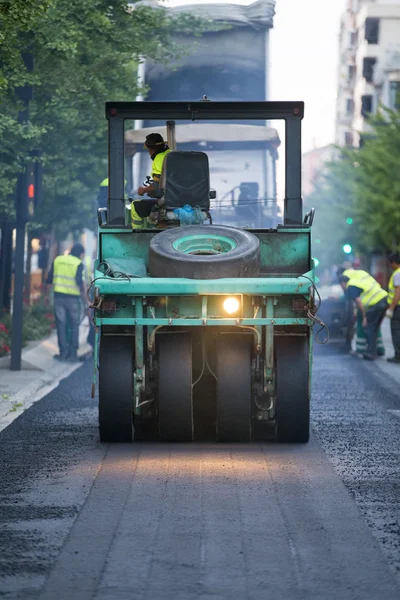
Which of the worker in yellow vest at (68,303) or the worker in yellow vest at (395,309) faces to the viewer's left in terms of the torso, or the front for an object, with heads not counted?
the worker in yellow vest at (395,309)

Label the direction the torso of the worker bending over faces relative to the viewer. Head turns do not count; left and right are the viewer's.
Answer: facing to the left of the viewer

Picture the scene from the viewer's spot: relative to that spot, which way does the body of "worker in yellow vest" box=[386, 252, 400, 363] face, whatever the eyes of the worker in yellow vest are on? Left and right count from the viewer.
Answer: facing to the left of the viewer

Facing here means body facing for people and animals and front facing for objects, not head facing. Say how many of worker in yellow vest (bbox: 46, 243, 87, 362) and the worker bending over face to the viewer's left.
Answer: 1
